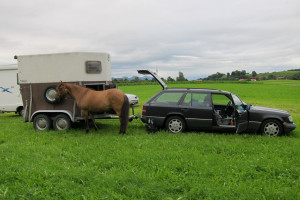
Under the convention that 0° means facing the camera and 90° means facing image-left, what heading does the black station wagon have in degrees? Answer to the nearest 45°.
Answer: approximately 270°

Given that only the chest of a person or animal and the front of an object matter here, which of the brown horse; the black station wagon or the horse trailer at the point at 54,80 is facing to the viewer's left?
the brown horse

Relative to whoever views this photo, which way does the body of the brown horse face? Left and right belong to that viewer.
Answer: facing to the left of the viewer

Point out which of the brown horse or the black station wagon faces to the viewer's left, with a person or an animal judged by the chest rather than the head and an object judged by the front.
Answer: the brown horse

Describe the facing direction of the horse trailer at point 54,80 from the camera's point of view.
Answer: facing to the right of the viewer

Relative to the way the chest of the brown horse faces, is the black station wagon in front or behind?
behind

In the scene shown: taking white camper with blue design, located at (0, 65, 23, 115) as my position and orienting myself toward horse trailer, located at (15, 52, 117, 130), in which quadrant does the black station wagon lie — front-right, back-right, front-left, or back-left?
front-left

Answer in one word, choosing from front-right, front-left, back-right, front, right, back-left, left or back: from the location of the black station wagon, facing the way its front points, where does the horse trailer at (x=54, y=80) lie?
back

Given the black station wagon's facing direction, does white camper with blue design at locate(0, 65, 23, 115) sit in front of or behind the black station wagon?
behind
